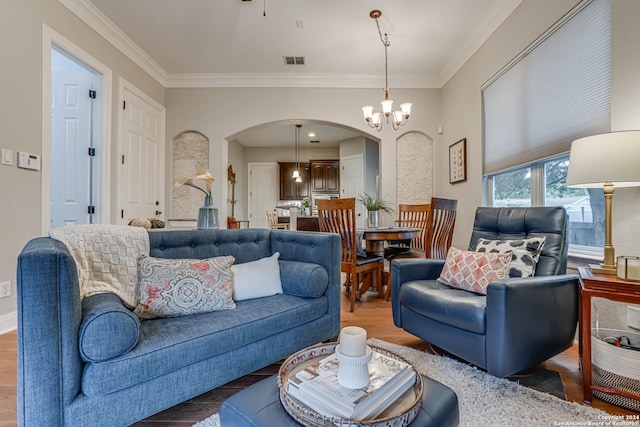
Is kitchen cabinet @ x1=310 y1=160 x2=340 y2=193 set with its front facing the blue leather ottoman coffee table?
yes

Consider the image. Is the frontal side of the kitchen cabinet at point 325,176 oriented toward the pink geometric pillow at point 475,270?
yes

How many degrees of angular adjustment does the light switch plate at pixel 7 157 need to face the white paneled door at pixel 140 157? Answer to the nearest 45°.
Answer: approximately 90° to its left

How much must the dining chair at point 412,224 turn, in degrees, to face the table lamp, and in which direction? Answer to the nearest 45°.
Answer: approximately 90° to its left

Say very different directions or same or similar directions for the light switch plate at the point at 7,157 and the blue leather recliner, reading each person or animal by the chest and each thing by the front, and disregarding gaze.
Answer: very different directions

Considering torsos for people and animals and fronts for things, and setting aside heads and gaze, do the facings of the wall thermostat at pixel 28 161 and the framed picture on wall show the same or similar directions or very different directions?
very different directions

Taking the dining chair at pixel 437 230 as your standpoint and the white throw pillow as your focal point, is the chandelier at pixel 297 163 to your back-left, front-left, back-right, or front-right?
back-right

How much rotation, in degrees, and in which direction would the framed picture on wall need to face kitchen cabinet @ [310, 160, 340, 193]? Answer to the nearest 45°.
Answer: approximately 90° to its right

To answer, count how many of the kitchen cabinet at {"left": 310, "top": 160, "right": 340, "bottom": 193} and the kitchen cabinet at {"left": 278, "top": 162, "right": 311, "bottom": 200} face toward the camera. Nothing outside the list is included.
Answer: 2
